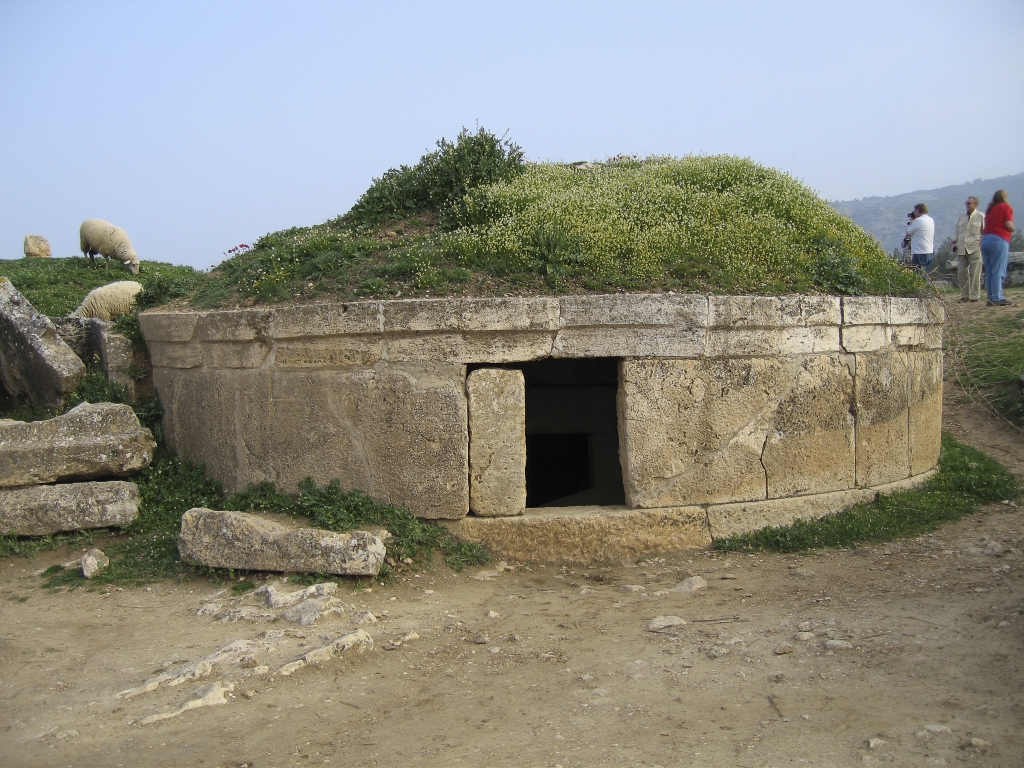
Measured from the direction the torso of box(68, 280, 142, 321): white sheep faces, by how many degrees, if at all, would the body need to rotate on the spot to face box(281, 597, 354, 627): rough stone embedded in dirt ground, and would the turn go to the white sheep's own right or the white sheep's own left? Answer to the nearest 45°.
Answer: approximately 90° to the white sheep's own left

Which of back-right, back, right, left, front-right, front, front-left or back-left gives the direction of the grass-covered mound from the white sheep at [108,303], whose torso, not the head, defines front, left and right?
back-left

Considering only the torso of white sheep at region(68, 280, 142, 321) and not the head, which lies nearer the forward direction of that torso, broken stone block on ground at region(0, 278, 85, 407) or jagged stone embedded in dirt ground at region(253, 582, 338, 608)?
the broken stone block on ground

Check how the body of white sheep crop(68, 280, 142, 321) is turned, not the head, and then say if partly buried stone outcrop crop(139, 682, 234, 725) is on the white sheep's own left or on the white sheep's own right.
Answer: on the white sheep's own left

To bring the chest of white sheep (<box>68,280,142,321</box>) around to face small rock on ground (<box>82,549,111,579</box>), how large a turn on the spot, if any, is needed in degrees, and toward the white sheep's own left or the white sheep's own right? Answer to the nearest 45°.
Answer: approximately 90° to the white sheep's own left

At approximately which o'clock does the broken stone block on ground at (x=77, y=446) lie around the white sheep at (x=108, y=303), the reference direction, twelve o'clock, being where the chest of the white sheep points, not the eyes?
The broken stone block on ground is roughly at 9 o'clock from the white sheep.

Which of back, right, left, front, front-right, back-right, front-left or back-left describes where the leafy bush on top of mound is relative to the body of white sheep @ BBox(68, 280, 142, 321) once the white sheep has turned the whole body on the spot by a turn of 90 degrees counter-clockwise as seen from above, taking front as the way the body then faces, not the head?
front-left

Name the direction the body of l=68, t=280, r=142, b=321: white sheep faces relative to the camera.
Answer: to the viewer's left

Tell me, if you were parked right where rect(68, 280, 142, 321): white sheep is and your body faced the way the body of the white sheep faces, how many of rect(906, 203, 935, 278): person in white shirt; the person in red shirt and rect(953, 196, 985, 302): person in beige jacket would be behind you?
3
